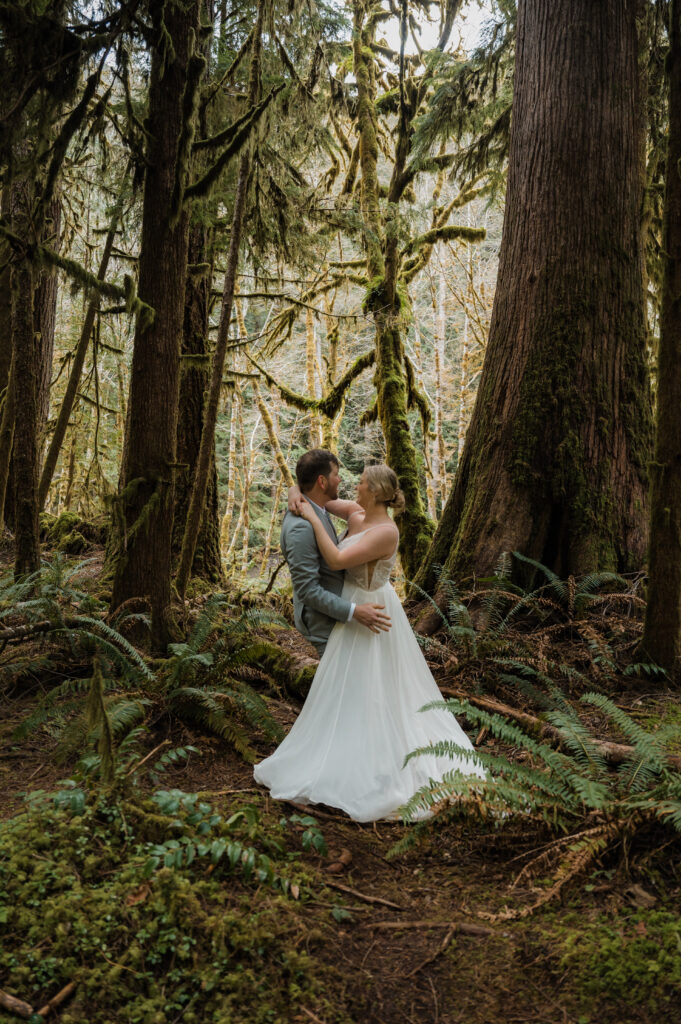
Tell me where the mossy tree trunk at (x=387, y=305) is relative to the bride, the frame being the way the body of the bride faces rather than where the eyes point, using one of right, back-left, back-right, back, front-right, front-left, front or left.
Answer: right

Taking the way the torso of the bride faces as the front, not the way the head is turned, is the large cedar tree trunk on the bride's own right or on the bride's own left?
on the bride's own right

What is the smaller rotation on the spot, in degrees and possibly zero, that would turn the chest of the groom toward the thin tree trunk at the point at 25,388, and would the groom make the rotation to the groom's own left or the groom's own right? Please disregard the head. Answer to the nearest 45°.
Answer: approximately 135° to the groom's own left

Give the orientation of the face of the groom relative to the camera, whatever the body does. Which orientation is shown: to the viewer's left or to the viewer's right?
to the viewer's right

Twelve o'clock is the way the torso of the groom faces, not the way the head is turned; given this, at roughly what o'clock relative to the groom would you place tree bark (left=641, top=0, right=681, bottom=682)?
The tree bark is roughly at 12 o'clock from the groom.

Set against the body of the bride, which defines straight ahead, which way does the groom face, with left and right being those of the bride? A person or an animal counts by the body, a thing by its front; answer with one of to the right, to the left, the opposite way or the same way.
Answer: the opposite way

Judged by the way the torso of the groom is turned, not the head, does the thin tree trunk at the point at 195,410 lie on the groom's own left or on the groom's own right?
on the groom's own left

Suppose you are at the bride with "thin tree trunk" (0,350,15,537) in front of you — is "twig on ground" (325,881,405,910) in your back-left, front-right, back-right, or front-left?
back-left

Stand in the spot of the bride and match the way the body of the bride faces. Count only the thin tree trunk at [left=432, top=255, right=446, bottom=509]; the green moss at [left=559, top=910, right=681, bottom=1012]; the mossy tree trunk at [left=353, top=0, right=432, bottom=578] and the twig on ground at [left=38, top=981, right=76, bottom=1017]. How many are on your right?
2

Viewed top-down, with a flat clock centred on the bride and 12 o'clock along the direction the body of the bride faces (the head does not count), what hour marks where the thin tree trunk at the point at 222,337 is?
The thin tree trunk is roughly at 2 o'clock from the bride.

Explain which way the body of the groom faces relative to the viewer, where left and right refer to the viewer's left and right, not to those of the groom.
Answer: facing to the right of the viewer

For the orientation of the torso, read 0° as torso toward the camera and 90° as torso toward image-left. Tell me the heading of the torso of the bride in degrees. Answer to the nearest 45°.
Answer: approximately 90°

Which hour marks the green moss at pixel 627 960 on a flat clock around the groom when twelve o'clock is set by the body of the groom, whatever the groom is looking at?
The green moss is roughly at 2 o'clock from the groom.

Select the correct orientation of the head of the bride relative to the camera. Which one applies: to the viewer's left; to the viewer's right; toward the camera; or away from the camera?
to the viewer's left
